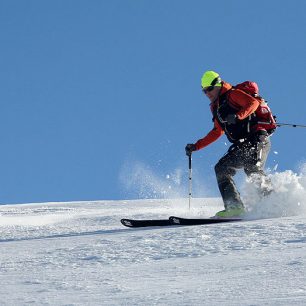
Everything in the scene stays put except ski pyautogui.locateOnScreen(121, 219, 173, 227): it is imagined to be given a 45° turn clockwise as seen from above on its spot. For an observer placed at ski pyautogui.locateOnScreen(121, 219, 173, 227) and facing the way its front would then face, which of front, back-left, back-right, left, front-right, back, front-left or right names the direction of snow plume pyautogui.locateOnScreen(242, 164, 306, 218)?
back-right

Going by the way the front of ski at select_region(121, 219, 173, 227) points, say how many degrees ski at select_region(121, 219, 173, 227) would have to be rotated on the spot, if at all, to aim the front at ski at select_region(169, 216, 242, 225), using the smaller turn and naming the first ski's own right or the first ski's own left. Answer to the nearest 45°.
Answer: approximately 135° to the first ski's own left

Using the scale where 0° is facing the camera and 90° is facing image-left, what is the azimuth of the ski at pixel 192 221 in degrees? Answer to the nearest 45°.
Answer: approximately 90°

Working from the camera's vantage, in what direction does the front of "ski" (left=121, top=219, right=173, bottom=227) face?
facing to the left of the viewer

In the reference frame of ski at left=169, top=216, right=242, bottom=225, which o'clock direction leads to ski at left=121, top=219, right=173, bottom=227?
ski at left=121, top=219, right=173, bottom=227 is roughly at 1 o'clock from ski at left=169, top=216, right=242, bottom=225.

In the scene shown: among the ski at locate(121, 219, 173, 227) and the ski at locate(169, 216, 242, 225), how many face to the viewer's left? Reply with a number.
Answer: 2
